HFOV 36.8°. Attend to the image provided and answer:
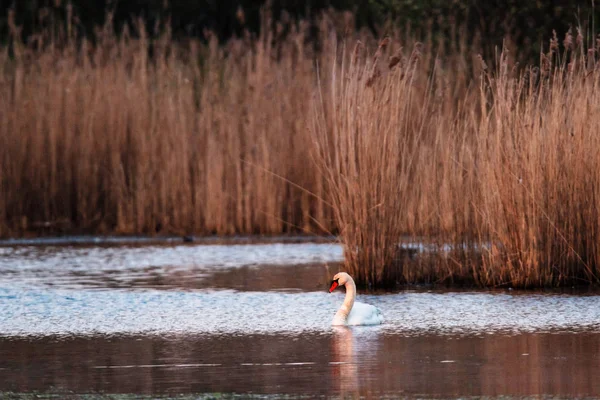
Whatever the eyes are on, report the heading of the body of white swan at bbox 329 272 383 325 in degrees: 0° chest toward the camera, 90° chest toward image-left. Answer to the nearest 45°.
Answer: approximately 90°
